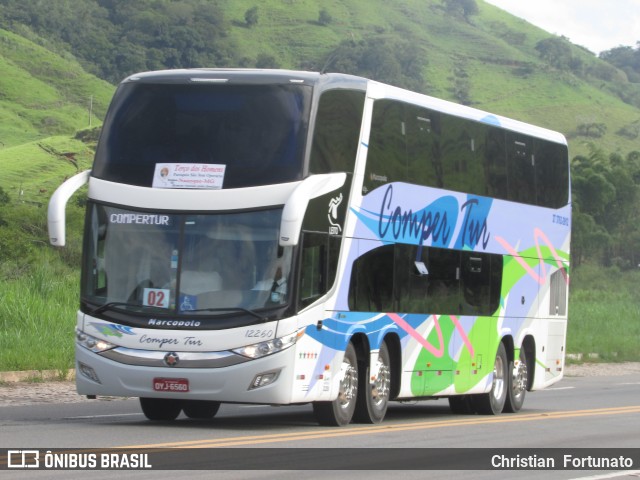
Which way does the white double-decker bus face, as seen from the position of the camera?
facing the viewer and to the left of the viewer
